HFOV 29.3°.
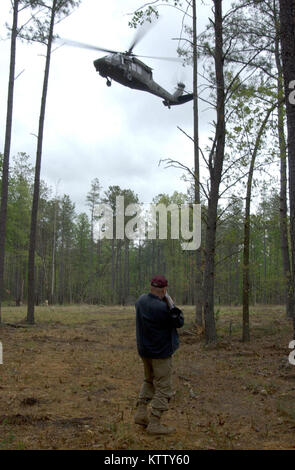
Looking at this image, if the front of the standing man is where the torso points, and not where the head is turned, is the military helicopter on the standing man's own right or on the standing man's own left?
on the standing man's own left

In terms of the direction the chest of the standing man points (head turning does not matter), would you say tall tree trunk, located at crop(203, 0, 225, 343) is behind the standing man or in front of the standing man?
in front

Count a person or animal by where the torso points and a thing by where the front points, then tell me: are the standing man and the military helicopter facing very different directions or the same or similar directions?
very different directions

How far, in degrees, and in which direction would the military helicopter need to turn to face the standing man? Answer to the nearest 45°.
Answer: approximately 45° to its left

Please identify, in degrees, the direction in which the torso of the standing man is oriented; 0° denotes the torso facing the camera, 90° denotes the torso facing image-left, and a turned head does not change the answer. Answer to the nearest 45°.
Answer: approximately 225°

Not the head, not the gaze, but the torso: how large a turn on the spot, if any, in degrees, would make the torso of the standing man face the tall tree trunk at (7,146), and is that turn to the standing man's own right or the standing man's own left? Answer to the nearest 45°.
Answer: approximately 90° to the standing man's own left

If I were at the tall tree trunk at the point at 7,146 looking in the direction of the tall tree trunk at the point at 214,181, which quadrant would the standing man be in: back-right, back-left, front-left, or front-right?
front-right

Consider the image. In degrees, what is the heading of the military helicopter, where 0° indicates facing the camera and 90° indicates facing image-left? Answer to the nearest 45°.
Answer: approximately 45°
